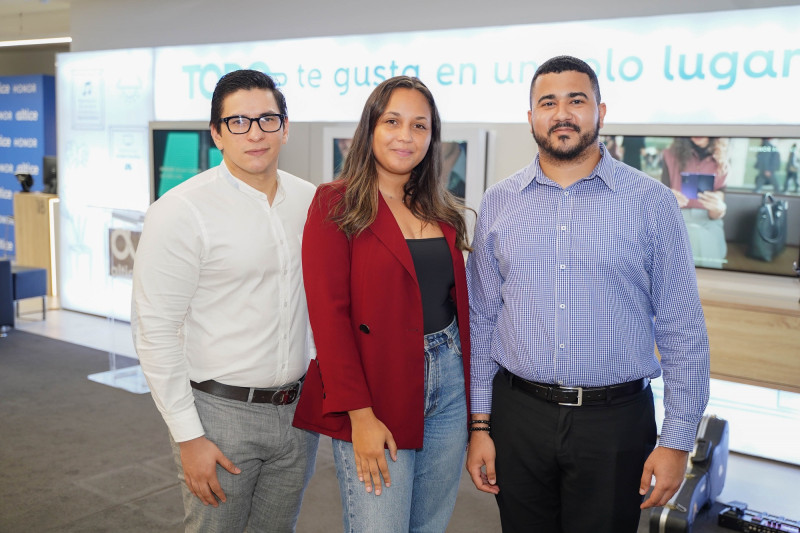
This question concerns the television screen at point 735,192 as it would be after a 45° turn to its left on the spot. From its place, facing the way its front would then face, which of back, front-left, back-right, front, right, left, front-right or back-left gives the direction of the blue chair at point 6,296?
back-right

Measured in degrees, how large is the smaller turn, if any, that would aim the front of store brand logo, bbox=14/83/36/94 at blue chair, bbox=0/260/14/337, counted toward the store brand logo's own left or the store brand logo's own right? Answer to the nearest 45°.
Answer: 0° — it already faces it

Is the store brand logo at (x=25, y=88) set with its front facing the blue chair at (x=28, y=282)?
yes

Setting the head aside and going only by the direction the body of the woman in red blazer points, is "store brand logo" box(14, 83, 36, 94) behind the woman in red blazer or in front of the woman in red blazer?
behind
